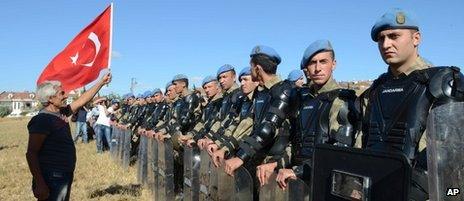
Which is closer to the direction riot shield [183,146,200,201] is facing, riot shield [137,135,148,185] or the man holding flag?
the man holding flag

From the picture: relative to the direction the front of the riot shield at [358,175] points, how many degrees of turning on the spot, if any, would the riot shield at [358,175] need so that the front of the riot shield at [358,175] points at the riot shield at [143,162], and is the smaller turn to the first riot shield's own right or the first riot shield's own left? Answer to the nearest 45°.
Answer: approximately 90° to the first riot shield's own right

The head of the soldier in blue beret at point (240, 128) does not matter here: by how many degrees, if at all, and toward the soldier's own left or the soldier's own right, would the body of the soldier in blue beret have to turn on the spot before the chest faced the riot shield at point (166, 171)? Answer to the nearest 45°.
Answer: approximately 90° to the soldier's own right

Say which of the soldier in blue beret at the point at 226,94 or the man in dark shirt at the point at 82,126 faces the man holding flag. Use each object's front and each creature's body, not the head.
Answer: the soldier in blue beret

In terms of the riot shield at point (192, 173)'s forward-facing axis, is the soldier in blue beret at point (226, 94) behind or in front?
behind

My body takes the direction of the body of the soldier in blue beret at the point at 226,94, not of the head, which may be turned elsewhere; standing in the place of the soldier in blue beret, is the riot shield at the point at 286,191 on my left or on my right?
on my left

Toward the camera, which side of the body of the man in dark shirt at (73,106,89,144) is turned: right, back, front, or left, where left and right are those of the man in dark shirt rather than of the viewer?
right

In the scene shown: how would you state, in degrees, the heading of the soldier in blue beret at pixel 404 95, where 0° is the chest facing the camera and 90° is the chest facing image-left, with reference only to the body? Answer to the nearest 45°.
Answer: approximately 45°

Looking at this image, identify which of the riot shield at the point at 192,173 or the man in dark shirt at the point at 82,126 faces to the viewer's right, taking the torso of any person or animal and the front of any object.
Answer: the man in dark shirt

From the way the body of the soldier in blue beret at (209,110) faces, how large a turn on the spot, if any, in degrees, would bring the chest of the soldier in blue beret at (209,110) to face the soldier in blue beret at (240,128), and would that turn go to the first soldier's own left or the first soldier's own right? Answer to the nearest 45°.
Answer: approximately 45° to the first soldier's own left

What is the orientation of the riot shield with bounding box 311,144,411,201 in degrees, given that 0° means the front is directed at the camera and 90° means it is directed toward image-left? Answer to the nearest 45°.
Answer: approximately 45°
